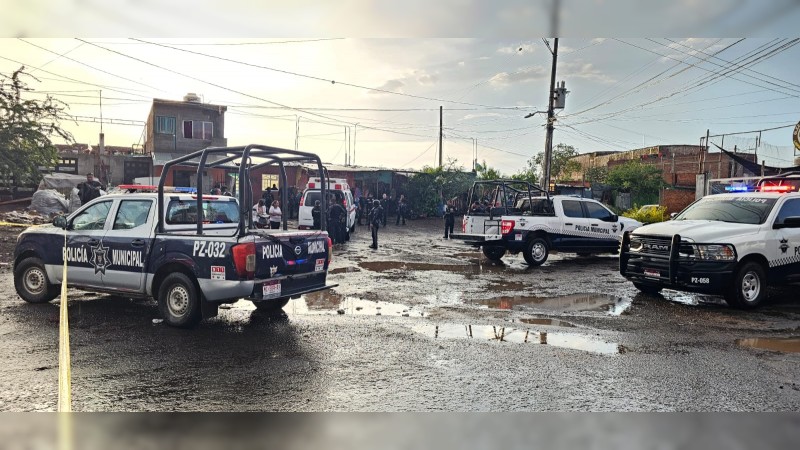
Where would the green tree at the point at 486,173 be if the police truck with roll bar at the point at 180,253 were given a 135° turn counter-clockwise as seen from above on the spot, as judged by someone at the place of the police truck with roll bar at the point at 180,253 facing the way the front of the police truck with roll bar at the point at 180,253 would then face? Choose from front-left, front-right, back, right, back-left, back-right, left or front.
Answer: back-left

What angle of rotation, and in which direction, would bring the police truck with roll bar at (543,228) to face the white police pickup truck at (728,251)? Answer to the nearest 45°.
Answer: approximately 90° to its right

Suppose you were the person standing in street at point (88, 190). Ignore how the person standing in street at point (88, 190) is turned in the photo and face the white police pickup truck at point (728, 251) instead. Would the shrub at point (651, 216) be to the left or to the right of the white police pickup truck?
left

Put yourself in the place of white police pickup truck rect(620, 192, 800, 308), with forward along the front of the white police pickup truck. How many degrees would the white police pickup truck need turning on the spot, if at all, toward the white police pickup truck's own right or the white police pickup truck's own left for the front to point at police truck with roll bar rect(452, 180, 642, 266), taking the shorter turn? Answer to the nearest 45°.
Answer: approximately 90° to the white police pickup truck's own right

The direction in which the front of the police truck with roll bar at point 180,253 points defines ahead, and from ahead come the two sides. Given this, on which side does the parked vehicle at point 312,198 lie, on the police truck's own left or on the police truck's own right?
on the police truck's own right

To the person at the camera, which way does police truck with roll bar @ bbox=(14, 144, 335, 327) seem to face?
facing away from the viewer and to the left of the viewer

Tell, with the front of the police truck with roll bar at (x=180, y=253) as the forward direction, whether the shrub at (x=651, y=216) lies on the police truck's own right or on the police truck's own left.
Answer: on the police truck's own right

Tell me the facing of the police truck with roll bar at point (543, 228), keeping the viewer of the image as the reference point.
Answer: facing away from the viewer and to the right of the viewer

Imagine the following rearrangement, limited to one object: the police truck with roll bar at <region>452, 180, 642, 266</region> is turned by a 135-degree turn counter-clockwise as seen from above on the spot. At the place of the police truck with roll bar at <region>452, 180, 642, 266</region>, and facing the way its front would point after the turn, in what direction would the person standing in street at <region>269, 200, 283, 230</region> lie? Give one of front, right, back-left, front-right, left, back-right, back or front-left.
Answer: front

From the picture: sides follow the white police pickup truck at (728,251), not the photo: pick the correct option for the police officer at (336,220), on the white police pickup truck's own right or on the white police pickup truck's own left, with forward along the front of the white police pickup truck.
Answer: on the white police pickup truck's own right
